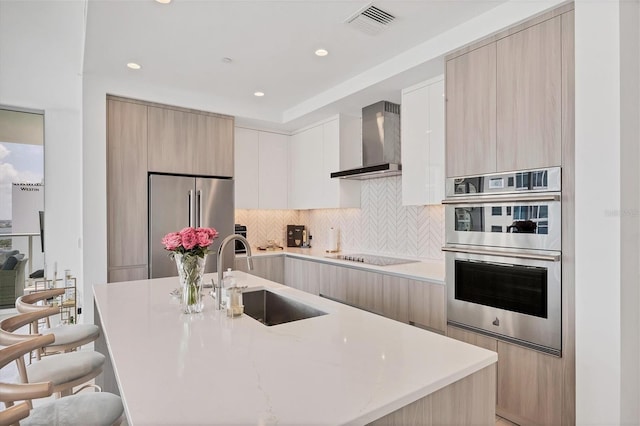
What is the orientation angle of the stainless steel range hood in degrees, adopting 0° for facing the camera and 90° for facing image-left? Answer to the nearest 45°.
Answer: approximately 45°

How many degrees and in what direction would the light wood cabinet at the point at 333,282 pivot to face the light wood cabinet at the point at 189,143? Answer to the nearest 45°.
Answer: approximately 45° to its right

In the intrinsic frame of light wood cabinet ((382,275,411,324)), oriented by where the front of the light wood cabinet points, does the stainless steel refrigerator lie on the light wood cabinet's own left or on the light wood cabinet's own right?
on the light wood cabinet's own right

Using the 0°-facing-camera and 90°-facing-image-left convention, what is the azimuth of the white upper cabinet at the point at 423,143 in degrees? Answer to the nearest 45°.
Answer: approximately 45°

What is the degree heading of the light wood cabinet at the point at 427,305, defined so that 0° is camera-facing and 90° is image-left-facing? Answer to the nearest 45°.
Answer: approximately 45°

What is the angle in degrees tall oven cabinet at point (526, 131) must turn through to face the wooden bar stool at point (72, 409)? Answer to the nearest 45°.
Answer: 0° — it already faces it

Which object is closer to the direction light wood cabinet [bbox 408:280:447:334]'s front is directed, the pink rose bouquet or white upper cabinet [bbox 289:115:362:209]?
the pink rose bouquet

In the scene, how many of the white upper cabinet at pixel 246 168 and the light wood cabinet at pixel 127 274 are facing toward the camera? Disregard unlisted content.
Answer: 2

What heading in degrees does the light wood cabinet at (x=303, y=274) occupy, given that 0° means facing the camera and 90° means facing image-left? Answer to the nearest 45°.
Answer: approximately 45°

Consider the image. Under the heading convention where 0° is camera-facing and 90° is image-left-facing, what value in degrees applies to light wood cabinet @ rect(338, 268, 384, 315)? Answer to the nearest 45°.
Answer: approximately 45°
